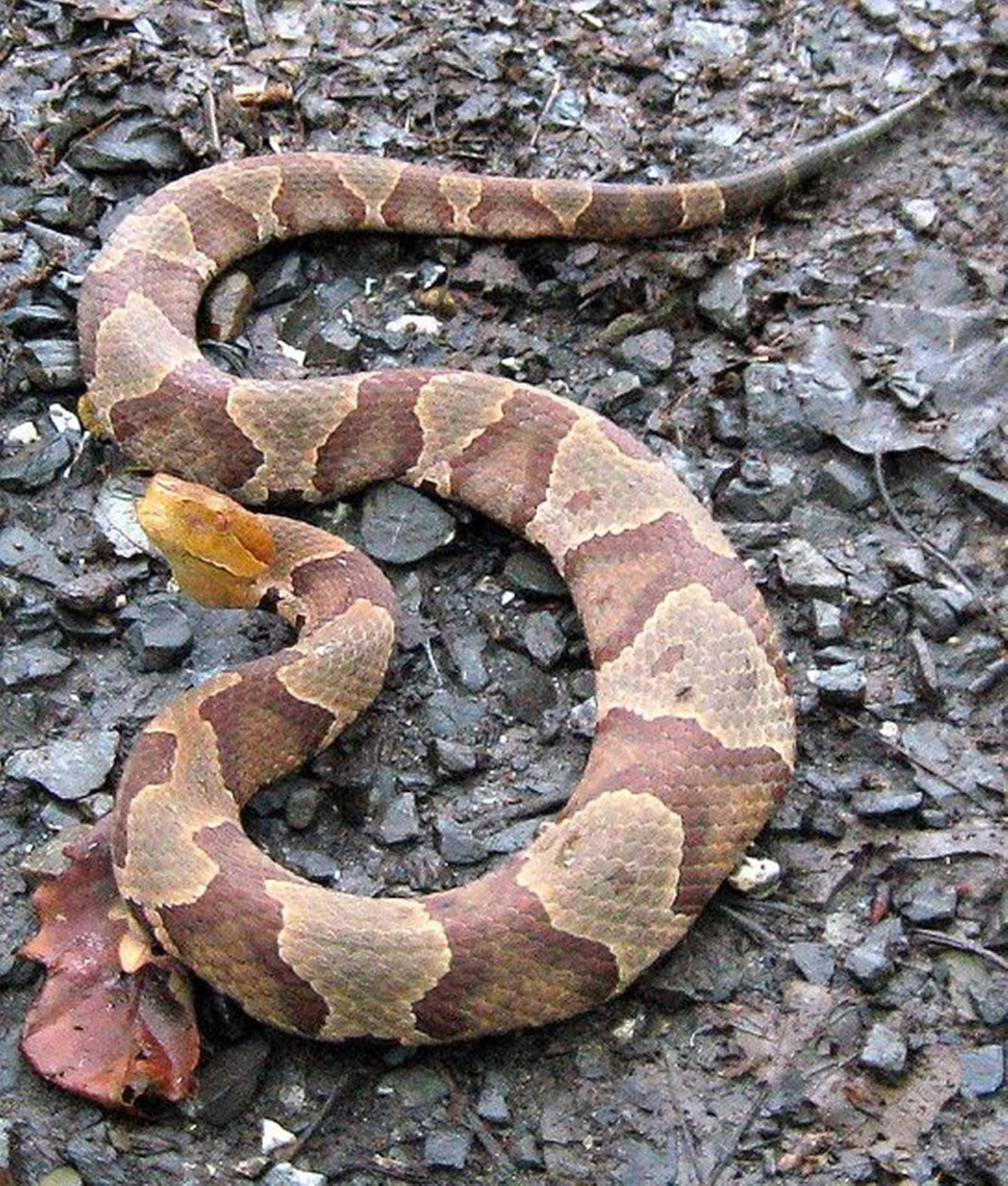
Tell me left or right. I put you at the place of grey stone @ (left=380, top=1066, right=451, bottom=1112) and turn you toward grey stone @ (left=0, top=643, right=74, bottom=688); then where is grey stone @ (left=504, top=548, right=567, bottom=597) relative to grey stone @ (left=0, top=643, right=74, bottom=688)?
right

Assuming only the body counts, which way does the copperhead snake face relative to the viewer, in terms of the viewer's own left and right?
facing away from the viewer and to the left of the viewer

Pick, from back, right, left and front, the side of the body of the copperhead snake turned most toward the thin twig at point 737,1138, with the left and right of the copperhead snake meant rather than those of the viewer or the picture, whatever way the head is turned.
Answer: back

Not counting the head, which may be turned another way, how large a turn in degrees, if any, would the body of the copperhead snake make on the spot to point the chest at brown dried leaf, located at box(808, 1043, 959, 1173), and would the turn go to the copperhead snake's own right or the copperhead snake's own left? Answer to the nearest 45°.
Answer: approximately 180°

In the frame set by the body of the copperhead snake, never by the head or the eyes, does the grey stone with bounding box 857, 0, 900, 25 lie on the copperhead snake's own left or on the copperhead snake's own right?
on the copperhead snake's own right

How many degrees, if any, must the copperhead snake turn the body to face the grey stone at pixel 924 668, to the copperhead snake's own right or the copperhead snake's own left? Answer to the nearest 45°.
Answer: approximately 135° to the copperhead snake's own right

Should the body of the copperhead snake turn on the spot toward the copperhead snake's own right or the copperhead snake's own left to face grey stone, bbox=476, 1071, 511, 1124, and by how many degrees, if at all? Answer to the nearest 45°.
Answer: approximately 135° to the copperhead snake's own left

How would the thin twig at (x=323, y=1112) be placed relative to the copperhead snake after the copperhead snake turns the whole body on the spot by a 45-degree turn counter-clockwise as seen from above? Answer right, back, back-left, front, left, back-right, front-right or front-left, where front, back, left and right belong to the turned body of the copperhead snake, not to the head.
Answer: left
